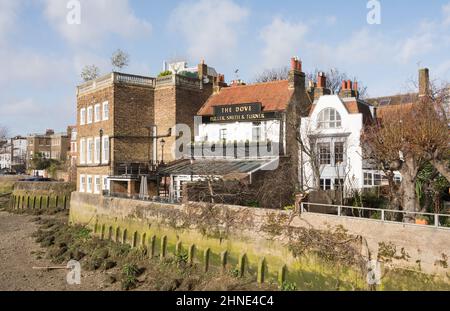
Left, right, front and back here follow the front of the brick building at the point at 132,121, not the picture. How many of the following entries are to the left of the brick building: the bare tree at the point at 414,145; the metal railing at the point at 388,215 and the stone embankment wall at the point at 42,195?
2

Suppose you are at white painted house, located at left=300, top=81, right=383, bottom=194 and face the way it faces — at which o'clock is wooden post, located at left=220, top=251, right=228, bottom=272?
The wooden post is roughly at 1 o'clock from the white painted house.

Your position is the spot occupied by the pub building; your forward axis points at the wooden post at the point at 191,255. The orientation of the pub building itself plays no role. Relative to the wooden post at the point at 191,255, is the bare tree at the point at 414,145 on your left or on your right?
left

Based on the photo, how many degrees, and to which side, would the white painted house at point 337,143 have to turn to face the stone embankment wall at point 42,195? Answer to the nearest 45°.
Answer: approximately 90° to its right

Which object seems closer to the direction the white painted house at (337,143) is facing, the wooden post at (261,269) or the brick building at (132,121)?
the wooden post

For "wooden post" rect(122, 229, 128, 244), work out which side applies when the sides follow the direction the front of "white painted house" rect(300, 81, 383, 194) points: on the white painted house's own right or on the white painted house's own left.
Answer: on the white painted house's own right

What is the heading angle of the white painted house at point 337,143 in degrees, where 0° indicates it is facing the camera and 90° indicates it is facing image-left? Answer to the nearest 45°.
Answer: approximately 0°

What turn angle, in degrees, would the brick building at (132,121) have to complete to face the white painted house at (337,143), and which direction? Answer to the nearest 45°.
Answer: approximately 90° to its left

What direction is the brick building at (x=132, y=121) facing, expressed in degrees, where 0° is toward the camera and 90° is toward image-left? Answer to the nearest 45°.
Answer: approximately 45°

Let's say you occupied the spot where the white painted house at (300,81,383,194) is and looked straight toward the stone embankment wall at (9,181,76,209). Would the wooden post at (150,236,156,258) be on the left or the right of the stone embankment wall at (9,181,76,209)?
left
